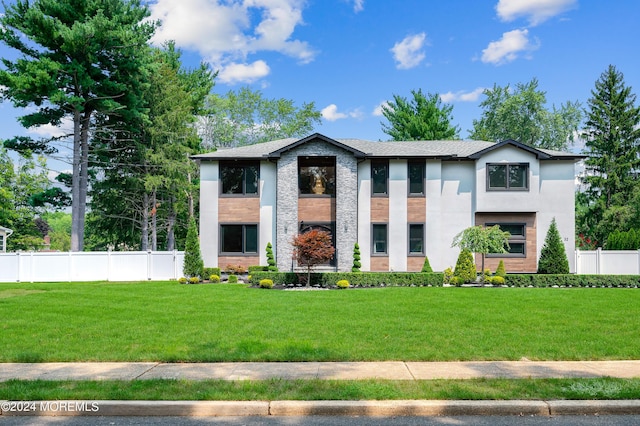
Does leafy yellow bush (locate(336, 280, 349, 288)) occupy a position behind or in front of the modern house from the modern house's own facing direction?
in front

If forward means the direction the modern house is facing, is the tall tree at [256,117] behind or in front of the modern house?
behind

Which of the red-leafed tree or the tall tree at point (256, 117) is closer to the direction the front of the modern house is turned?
the red-leafed tree

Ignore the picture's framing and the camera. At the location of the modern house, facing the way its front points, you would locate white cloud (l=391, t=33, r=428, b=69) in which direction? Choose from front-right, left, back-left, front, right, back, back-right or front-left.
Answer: back

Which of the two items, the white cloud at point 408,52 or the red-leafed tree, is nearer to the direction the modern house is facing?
the red-leafed tree

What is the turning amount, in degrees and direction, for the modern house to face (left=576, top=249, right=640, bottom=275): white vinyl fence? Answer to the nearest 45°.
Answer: approximately 90° to its left

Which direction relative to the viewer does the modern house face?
toward the camera

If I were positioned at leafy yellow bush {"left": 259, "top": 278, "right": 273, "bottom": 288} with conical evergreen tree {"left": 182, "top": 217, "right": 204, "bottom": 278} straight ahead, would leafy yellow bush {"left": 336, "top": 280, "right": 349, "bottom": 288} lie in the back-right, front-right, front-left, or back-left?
back-right
